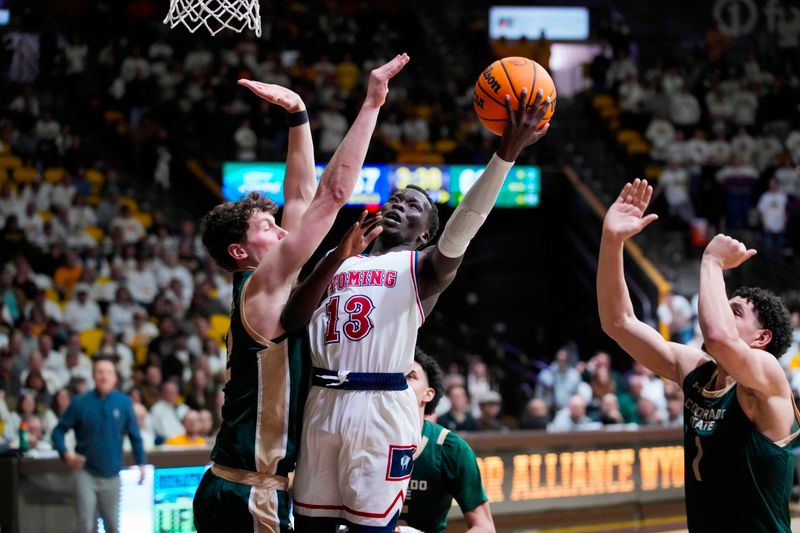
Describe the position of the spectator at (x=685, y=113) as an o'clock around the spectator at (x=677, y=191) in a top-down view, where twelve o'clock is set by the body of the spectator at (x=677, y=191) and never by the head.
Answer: the spectator at (x=685, y=113) is roughly at 6 o'clock from the spectator at (x=677, y=191).

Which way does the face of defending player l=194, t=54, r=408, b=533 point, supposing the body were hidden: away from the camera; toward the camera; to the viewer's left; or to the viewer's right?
to the viewer's right

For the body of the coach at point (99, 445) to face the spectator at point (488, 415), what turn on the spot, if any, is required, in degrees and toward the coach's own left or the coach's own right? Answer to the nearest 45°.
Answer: approximately 135° to the coach's own left
